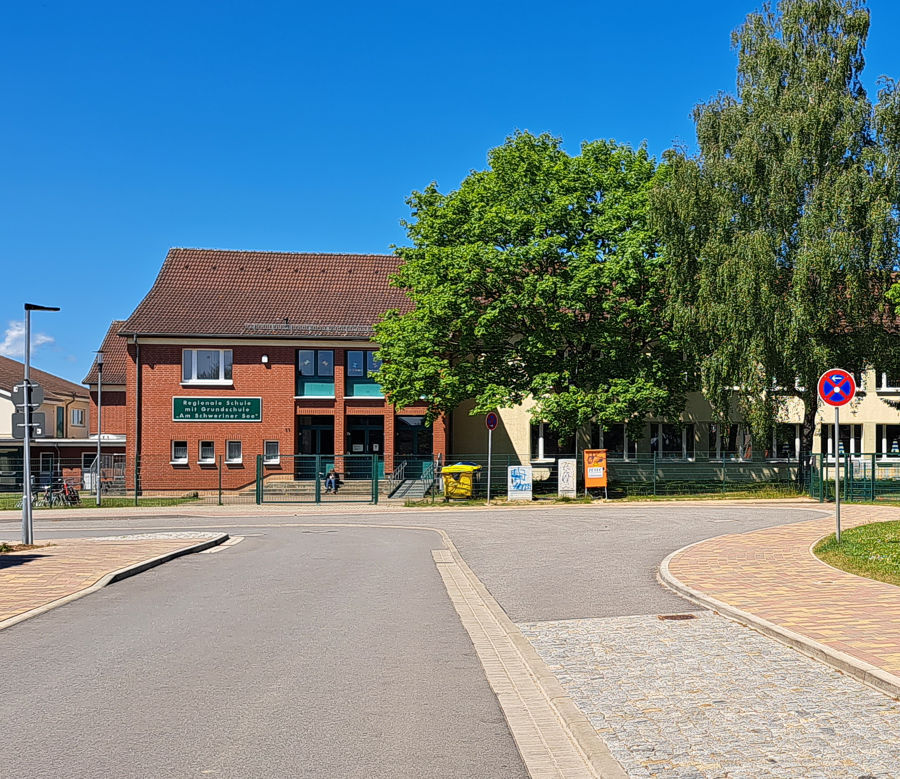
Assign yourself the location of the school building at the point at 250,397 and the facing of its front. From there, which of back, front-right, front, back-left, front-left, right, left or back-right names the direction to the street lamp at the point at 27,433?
front

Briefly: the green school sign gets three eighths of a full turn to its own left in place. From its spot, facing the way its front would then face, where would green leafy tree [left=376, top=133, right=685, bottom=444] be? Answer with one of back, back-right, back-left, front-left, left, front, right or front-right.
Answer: right

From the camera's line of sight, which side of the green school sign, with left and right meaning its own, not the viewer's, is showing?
front

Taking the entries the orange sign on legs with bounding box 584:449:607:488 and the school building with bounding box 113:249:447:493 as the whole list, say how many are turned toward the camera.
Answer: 2

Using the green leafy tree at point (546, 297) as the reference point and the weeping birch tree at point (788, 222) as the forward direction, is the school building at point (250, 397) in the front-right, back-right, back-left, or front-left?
back-left

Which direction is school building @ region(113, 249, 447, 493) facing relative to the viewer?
toward the camera

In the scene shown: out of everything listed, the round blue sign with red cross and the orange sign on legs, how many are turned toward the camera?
2

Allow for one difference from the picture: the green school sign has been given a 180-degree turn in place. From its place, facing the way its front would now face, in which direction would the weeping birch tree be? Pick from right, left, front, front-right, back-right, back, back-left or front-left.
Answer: back-right

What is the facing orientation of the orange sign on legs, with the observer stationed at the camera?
facing the viewer

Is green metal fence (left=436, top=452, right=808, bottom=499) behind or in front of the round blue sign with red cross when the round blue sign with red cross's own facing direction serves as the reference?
behind

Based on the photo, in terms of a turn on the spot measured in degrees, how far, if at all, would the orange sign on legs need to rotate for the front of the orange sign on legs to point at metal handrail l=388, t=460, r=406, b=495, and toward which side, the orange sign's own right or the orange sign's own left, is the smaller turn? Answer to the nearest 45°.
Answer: approximately 135° to the orange sign's own right
